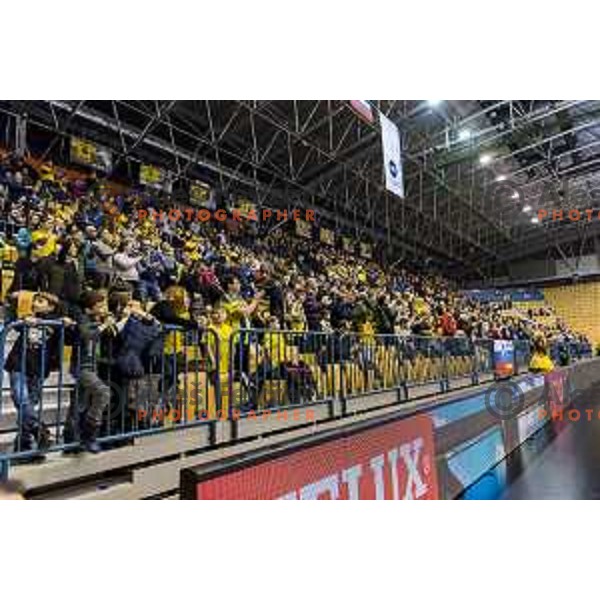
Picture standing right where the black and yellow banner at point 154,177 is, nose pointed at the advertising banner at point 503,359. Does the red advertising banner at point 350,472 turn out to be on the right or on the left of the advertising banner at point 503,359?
right

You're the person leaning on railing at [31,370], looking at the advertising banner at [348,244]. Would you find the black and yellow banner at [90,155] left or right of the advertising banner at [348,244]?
left

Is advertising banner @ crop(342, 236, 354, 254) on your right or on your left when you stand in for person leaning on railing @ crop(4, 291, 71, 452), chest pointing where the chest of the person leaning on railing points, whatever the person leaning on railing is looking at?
on your left

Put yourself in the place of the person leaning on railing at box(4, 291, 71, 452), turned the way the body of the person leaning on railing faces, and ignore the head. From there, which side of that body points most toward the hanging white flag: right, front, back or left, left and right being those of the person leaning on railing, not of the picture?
left

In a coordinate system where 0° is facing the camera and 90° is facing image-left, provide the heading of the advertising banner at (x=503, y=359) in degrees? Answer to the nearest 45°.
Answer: approximately 0°

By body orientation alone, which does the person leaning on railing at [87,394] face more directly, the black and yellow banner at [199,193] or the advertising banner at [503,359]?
the advertising banner

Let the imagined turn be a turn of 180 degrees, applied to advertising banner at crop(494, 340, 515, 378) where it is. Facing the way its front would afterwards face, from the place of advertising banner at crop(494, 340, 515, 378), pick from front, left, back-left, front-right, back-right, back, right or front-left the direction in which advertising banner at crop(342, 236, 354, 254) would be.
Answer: front-left

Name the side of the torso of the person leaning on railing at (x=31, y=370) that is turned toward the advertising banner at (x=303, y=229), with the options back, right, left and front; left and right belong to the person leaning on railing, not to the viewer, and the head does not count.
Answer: left

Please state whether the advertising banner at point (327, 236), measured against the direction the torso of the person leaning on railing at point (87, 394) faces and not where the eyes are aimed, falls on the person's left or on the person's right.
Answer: on the person's left

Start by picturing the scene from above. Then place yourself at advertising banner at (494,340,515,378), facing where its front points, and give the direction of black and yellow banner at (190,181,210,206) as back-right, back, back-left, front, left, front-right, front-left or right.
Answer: right

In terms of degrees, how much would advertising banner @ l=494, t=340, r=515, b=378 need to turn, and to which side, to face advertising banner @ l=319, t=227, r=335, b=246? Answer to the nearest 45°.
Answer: approximately 135° to its right

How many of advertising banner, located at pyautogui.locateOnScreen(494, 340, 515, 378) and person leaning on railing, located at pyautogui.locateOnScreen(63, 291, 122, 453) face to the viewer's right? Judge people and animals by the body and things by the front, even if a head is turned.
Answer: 1
